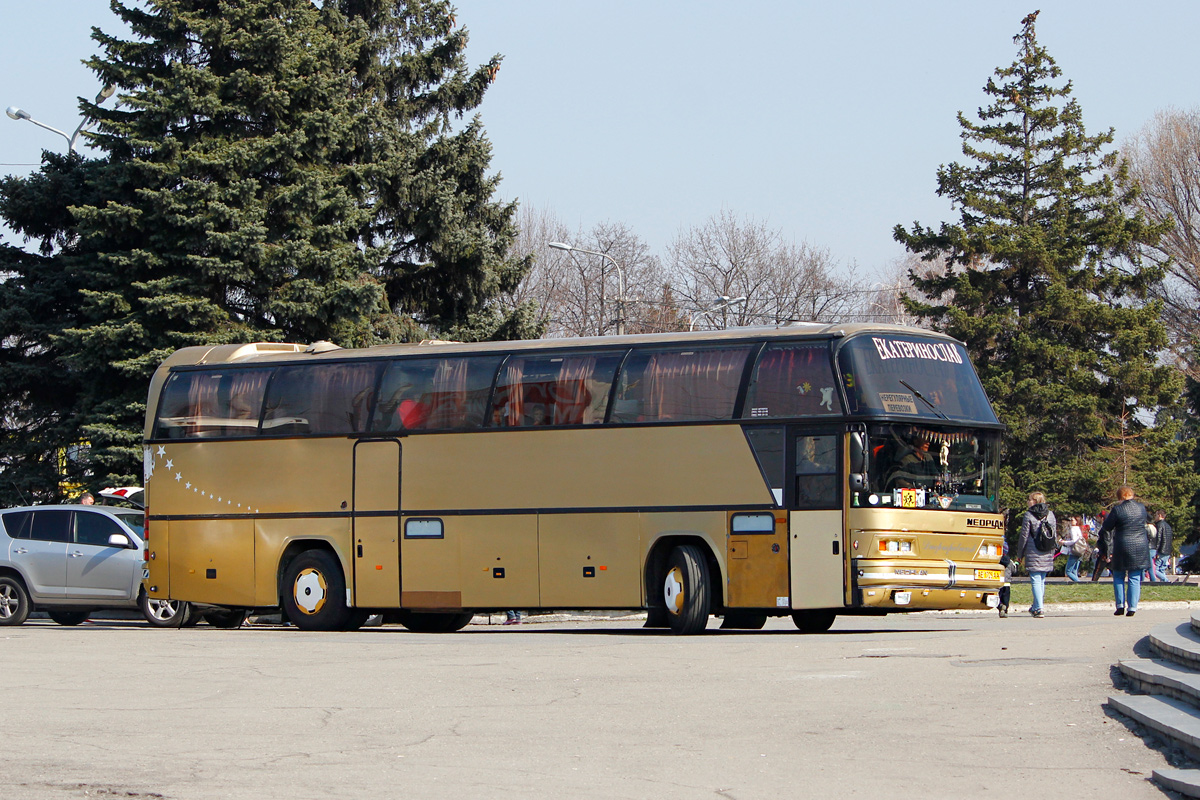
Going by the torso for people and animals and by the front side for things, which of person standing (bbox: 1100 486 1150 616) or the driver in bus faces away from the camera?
the person standing

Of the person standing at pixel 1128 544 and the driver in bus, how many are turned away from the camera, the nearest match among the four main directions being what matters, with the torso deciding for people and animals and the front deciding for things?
1

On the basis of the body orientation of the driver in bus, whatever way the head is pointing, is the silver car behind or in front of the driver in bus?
behind

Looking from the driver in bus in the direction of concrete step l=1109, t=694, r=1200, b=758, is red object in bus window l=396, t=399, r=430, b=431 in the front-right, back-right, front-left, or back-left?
back-right

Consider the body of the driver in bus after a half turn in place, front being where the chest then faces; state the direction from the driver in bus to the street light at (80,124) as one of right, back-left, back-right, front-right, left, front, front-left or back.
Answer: front

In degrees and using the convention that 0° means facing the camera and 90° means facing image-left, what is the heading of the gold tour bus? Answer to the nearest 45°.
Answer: approximately 315°

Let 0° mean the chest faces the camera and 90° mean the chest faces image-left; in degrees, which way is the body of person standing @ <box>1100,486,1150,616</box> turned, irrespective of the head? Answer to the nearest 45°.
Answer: approximately 180°

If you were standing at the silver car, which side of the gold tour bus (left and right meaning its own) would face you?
back

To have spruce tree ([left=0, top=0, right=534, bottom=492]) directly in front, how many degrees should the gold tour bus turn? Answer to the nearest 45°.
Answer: approximately 180°
